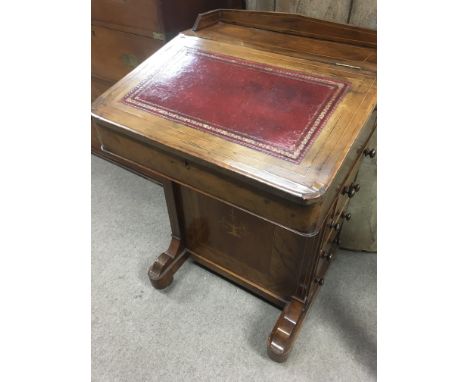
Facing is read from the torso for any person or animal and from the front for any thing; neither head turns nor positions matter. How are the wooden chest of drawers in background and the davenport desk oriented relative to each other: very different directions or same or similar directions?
same or similar directions

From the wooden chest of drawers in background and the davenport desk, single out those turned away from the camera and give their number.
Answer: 0

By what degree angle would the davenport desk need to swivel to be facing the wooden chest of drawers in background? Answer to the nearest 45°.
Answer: approximately 90° to its right

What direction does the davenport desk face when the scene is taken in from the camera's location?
facing the viewer and to the left of the viewer
